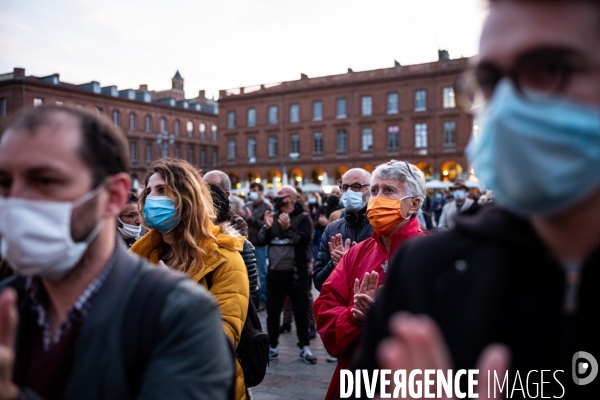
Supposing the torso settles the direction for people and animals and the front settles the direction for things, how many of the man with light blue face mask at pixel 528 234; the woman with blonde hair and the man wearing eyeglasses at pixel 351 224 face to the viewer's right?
0

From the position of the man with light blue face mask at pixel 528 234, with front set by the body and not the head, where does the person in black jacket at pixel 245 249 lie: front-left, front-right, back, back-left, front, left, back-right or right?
right

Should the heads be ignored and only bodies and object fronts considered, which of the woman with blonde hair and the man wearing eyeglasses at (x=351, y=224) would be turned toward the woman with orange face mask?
the man wearing eyeglasses

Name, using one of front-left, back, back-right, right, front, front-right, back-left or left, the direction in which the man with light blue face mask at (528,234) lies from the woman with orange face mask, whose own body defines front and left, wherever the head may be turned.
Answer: front-left

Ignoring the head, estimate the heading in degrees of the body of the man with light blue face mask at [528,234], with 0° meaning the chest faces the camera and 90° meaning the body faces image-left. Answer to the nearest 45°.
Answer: approximately 45°

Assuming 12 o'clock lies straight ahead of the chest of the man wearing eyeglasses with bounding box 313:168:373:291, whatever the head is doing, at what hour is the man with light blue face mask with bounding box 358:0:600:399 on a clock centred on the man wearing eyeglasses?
The man with light blue face mask is roughly at 12 o'clock from the man wearing eyeglasses.

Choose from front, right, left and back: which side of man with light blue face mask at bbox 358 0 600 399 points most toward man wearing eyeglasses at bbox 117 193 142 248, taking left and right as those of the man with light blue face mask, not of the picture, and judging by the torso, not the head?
right

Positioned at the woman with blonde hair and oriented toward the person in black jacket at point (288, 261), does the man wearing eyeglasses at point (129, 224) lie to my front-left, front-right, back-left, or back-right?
front-left

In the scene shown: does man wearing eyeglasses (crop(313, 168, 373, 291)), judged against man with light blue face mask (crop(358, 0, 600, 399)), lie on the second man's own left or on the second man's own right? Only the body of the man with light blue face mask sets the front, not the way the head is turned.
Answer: on the second man's own right

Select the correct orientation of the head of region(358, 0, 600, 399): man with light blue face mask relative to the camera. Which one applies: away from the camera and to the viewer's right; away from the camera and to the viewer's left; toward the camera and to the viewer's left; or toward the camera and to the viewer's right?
toward the camera and to the viewer's left

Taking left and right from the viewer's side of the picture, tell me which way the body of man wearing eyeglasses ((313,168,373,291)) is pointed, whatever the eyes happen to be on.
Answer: facing the viewer

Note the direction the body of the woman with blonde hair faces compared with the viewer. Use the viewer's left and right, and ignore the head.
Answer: facing the viewer and to the left of the viewer

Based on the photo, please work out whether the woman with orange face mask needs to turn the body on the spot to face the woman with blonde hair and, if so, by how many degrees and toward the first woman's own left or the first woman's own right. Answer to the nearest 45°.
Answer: approximately 45° to the first woman's own right

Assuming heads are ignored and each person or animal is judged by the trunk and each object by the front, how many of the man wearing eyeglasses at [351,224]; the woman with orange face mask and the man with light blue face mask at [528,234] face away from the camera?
0

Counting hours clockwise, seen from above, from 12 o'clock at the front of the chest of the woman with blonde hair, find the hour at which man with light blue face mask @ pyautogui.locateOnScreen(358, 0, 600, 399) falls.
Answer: The man with light blue face mask is roughly at 10 o'clock from the woman with blonde hair.
